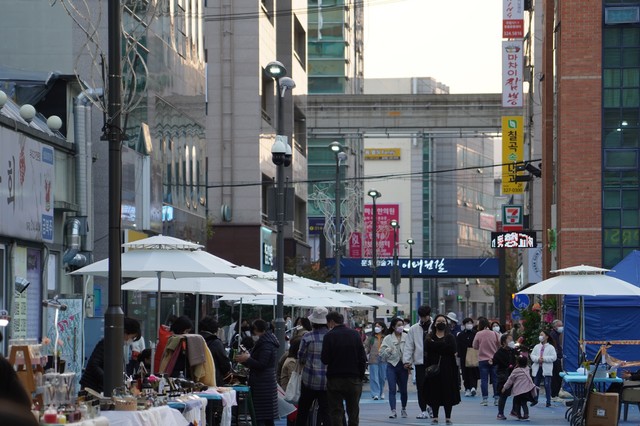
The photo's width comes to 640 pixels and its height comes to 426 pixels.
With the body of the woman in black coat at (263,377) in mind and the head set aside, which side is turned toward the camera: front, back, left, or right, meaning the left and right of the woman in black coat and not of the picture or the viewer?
left

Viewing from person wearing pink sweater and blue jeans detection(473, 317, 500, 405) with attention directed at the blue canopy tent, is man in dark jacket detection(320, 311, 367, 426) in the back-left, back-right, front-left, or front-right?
back-right

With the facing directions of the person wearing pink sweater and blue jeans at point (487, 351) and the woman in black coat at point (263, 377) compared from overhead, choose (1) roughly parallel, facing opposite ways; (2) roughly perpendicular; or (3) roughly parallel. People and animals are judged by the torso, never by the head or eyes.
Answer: roughly perpendicular

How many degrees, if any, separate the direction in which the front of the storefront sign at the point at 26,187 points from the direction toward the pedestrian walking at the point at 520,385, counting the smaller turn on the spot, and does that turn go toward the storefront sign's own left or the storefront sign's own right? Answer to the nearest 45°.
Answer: approximately 45° to the storefront sign's own left

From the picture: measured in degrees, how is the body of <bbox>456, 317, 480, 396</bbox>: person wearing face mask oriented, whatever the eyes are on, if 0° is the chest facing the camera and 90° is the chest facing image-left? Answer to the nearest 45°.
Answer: approximately 0°

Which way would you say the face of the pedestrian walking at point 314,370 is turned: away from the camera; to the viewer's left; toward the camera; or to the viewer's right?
away from the camera

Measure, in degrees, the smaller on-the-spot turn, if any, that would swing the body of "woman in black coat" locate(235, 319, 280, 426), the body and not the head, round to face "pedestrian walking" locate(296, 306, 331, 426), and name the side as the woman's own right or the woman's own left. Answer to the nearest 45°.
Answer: approximately 180°

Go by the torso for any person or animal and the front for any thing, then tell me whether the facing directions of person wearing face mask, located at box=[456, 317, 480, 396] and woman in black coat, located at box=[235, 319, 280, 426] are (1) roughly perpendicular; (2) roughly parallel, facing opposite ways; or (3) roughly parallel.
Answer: roughly perpendicular
